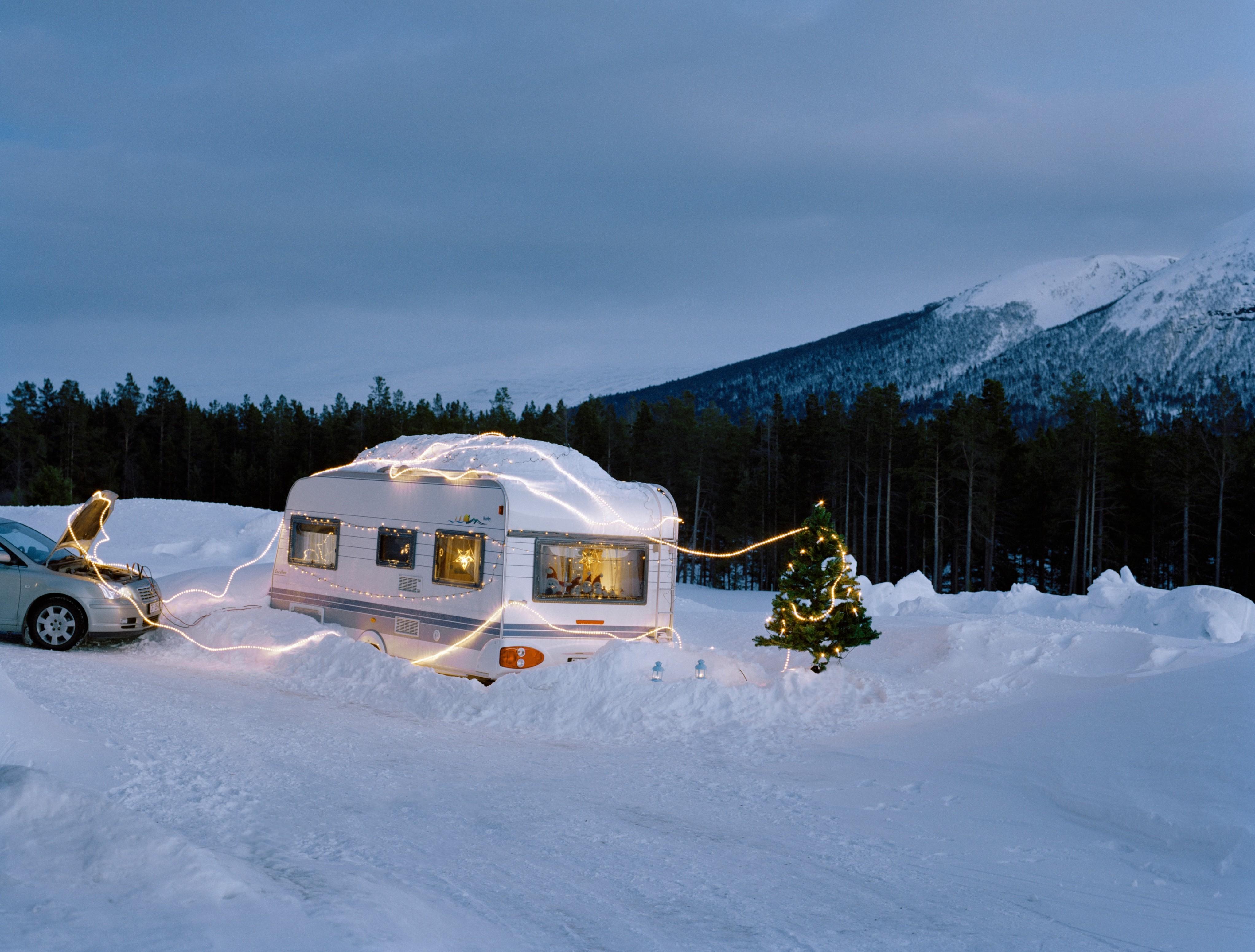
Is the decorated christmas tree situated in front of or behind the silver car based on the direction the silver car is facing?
in front

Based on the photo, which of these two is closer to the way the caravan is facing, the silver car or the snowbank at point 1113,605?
the silver car

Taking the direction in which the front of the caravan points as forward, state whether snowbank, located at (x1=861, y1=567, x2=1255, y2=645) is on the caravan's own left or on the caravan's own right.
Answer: on the caravan's own right

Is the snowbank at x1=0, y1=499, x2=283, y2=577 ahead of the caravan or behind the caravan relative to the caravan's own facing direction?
ahead

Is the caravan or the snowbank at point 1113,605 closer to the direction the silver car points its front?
the caravan

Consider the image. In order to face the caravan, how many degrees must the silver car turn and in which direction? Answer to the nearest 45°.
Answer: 0° — it already faces it

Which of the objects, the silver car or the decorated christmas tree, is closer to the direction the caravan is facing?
the silver car

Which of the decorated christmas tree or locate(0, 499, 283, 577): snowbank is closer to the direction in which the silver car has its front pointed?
the decorated christmas tree

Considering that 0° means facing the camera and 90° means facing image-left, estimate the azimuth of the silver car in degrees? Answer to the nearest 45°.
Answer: approximately 315°

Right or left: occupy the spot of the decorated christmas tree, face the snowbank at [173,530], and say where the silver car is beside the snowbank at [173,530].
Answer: left

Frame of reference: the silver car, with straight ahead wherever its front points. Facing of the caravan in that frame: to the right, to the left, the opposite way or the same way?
the opposite way

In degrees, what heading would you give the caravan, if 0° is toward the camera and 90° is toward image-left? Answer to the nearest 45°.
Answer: approximately 135°

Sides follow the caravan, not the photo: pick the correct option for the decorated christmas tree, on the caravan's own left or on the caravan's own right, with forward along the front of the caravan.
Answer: on the caravan's own right

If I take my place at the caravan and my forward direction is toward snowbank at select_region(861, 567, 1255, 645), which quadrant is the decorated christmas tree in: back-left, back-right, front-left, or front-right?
front-right
